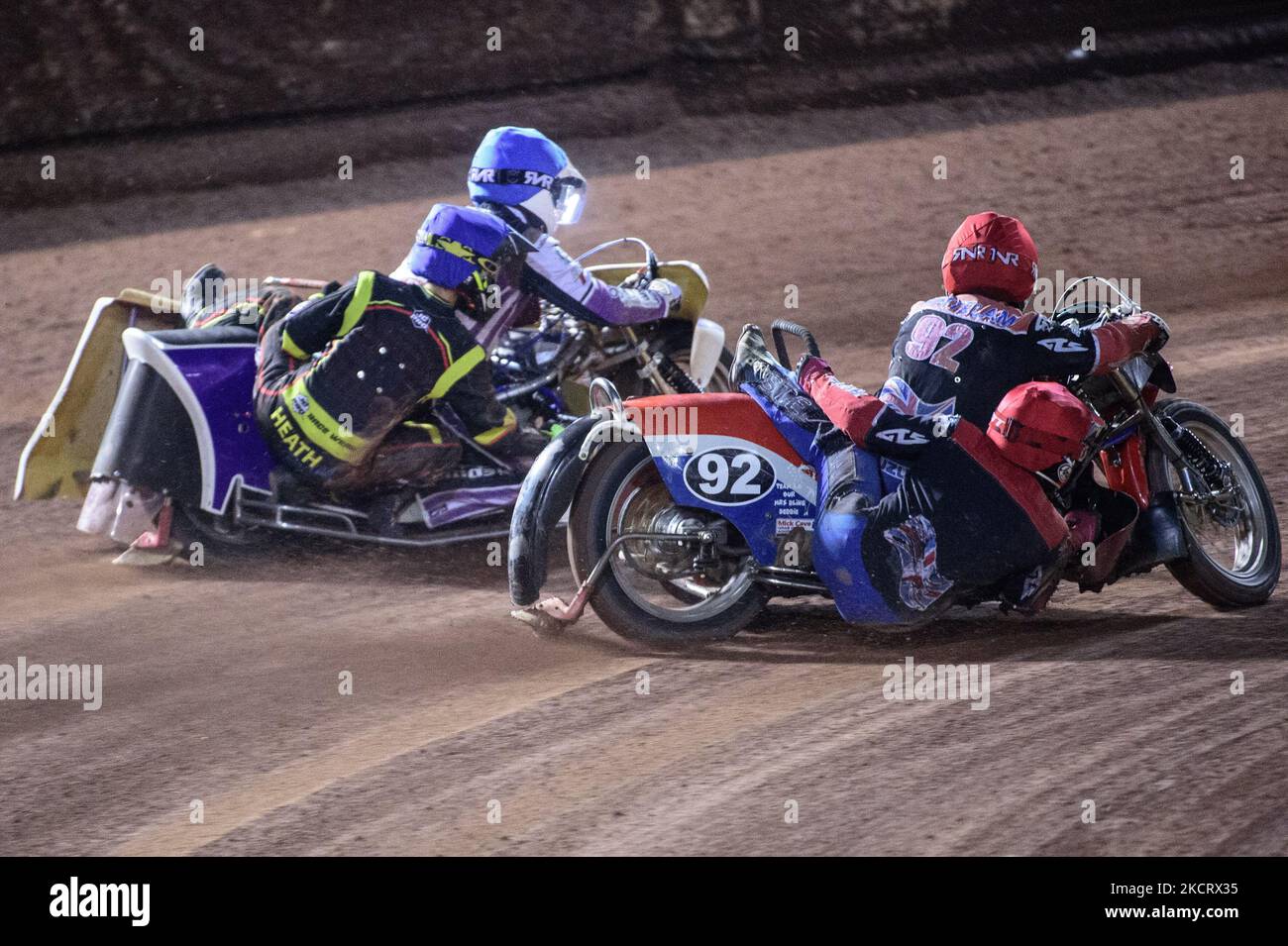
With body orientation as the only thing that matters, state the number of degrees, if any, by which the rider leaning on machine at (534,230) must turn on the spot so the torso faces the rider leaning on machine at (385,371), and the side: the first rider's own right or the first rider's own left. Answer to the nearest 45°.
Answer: approximately 135° to the first rider's own right

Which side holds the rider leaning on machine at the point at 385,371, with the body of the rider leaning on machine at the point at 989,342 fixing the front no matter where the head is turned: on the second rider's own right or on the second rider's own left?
on the second rider's own left

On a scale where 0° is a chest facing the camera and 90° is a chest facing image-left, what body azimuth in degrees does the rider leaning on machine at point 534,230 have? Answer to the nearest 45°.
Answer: approximately 270°

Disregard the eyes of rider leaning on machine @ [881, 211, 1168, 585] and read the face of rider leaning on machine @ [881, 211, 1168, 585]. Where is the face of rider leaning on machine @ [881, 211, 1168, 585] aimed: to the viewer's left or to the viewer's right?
to the viewer's right

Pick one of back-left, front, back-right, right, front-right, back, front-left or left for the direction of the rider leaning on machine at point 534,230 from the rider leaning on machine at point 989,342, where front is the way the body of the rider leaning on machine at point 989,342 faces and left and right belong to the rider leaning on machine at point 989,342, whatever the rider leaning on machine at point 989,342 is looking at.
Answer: left

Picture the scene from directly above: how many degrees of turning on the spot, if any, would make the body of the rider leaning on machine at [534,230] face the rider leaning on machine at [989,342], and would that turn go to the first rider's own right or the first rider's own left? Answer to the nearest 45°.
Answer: approximately 45° to the first rider's own right

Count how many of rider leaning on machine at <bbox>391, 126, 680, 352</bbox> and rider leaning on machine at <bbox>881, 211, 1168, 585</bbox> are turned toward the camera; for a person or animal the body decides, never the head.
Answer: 0

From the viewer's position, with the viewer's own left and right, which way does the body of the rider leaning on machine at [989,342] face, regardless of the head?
facing away from the viewer and to the right of the viewer

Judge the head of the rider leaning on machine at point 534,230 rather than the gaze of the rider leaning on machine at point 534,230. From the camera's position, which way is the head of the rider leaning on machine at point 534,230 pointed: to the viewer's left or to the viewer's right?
to the viewer's right
